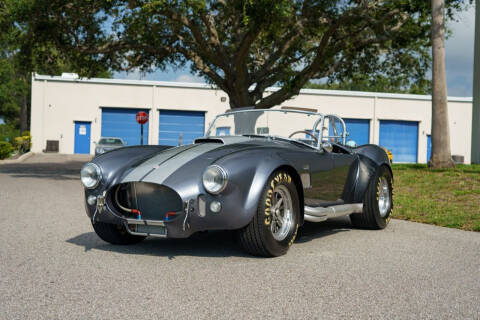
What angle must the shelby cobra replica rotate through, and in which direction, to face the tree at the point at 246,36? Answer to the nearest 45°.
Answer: approximately 135° to its right

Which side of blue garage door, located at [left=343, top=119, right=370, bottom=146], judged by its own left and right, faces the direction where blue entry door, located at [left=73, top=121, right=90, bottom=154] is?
right

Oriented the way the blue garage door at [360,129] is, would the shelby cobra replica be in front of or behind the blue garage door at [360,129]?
in front

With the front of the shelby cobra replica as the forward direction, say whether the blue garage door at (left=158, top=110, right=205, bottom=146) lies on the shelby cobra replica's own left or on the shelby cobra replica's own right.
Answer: on the shelby cobra replica's own right

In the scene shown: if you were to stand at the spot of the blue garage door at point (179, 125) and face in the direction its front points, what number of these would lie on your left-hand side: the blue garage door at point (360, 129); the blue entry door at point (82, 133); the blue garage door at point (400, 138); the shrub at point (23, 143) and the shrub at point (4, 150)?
2

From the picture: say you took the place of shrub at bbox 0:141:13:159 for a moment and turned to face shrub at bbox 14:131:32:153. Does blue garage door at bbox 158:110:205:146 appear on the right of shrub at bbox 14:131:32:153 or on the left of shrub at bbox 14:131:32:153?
right

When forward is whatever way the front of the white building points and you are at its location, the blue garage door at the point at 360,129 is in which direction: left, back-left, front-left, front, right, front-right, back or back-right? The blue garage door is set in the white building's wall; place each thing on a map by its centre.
left

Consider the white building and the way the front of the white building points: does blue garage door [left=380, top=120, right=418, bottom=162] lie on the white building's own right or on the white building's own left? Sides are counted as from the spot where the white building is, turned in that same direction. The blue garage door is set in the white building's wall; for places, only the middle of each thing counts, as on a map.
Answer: on the white building's own left

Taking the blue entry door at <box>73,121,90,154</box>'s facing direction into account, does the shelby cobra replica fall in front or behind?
in front
